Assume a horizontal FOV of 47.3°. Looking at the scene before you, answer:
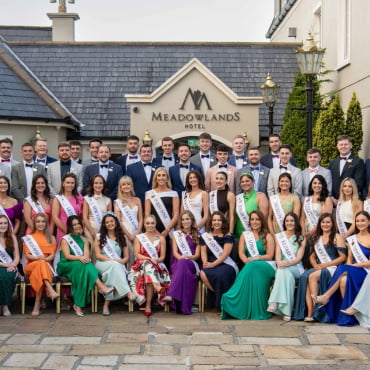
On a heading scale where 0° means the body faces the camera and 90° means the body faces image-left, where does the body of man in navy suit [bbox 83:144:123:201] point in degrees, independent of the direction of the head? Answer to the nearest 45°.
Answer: approximately 0°

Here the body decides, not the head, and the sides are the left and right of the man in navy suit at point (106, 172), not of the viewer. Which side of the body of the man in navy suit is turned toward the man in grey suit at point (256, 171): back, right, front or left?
left

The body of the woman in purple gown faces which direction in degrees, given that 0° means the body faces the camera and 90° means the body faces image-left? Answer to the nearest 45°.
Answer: approximately 0°

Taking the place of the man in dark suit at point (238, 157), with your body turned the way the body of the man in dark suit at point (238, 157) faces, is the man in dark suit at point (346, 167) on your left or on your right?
on your left
